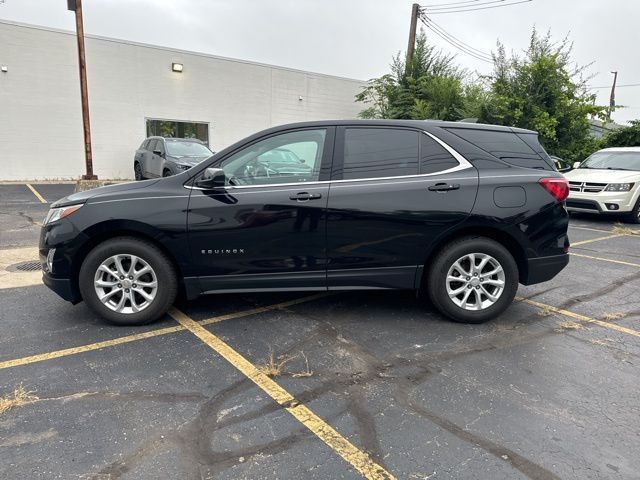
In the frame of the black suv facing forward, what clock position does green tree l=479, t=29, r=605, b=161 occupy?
The green tree is roughly at 4 o'clock from the black suv.

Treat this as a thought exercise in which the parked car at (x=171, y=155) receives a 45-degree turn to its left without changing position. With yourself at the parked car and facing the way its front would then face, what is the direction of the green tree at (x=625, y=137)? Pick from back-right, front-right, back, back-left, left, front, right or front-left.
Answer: front

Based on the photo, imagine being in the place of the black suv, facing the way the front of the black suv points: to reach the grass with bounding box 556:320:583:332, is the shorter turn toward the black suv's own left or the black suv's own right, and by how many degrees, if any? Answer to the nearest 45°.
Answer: approximately 180°

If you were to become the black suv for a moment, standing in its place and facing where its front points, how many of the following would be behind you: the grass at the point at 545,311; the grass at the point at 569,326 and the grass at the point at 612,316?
3

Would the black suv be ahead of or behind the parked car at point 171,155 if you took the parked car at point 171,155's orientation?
ahead

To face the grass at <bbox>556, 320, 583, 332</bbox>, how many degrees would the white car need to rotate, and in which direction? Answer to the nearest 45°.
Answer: approximately 45° to its left

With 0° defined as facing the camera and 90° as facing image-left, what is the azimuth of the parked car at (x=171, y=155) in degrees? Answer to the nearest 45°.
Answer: approximately 315°

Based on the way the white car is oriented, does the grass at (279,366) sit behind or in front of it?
in front

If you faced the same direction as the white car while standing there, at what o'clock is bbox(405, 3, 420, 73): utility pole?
The utility pole is roughly at 3 o'clock from the white car.

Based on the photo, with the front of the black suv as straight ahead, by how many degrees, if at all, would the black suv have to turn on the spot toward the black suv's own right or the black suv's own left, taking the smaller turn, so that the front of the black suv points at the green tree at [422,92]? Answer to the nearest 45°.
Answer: approximately 90° to the black suv's own right

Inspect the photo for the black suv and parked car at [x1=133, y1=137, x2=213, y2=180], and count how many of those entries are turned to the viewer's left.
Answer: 1

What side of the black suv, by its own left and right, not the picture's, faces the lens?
left

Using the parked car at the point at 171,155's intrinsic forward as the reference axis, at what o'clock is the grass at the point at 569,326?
The grass is roughly at 1 o'clock from the parked car.
